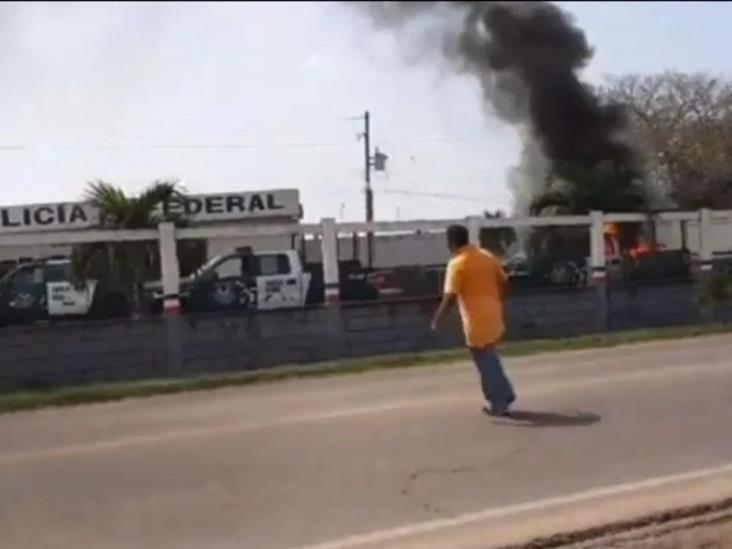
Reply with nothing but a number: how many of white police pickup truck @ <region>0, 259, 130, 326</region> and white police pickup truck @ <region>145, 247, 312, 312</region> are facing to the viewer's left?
2

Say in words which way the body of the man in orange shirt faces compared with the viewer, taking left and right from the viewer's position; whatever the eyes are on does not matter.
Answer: facing away from the viewer and to the left of the viewer

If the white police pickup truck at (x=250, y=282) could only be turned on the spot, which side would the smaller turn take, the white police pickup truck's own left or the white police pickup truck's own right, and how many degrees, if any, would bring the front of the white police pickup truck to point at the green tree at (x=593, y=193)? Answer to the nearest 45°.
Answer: approximately 180°

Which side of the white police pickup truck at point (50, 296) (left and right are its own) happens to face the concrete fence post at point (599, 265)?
back

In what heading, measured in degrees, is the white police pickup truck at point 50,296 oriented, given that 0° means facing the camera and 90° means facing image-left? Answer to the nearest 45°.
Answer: approximately 90°

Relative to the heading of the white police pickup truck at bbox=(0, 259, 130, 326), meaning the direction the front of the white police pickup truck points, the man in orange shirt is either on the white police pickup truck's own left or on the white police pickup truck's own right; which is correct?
on the white police pickup truck's own left

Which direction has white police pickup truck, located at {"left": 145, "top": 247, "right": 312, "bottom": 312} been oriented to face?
to the viewer's left

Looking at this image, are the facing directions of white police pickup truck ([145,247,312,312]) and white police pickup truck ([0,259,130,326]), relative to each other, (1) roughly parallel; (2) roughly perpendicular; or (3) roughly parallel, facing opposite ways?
roughly parallel
